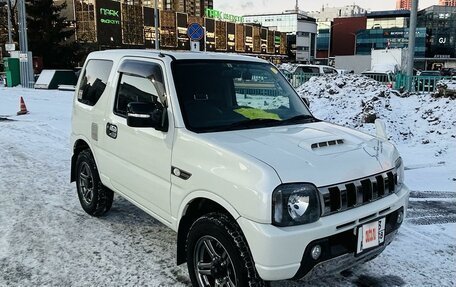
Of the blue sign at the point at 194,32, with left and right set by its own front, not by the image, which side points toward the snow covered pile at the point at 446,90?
left

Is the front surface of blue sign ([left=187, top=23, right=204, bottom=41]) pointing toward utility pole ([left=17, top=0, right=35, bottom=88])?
no

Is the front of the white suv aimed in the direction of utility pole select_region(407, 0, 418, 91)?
no

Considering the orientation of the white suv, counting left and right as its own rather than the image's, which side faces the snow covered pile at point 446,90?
left

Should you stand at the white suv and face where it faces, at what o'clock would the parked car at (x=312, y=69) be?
The parked car is roughly at 8 o'clock from the white suv.

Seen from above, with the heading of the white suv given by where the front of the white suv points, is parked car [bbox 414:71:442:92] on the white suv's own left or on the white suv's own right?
on the white suv's own left

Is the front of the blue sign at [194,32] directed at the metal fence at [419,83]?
no

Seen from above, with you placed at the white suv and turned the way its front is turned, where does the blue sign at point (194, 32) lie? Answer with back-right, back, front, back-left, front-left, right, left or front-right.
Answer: back-left

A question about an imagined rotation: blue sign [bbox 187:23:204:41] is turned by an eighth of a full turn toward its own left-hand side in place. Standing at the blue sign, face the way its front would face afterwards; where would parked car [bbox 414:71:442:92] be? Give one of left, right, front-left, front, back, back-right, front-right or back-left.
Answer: front-left

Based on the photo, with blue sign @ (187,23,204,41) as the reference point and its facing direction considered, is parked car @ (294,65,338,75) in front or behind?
behind

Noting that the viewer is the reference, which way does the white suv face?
facing the viewer and to the right of the viewer

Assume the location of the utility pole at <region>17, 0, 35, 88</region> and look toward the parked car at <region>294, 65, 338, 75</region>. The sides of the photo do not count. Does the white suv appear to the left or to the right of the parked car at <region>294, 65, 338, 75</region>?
right

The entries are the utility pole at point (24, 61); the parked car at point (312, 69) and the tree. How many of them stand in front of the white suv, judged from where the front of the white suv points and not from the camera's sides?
0

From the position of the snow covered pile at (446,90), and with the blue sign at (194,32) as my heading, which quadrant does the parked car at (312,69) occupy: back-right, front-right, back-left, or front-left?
front-right

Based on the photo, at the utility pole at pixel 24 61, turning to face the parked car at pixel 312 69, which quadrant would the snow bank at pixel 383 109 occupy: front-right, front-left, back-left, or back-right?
front-right

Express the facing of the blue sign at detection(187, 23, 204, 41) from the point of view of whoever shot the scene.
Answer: facing the viewer

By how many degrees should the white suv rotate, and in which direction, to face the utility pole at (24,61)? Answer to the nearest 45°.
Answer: approximately 180°
